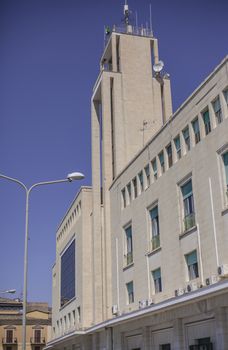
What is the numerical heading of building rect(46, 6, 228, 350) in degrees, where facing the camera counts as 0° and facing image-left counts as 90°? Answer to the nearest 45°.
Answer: approximately 45°
